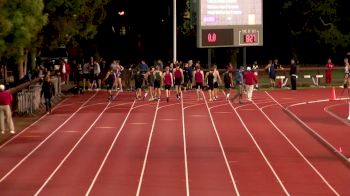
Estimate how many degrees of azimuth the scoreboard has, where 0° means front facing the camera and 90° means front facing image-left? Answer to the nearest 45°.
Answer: approximately 0°

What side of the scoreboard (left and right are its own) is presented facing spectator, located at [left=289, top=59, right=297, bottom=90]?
left
